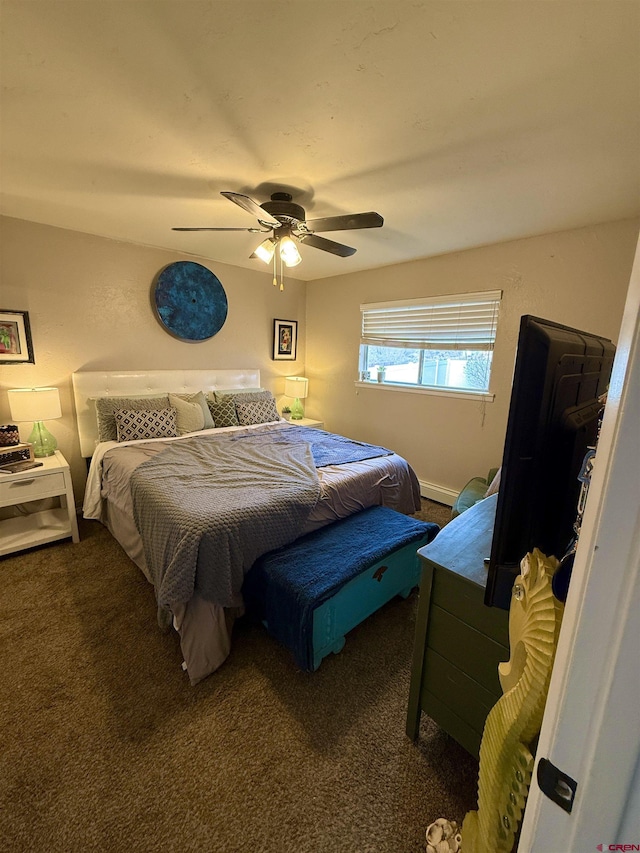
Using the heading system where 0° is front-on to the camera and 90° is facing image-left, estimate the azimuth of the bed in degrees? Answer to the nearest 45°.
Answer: approximately 315°

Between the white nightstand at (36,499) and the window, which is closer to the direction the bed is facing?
the window

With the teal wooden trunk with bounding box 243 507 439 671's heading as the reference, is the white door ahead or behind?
ahead

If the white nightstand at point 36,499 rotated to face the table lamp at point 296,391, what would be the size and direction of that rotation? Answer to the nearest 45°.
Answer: approximately 45° to its left

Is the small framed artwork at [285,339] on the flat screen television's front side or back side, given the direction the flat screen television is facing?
on the front side
